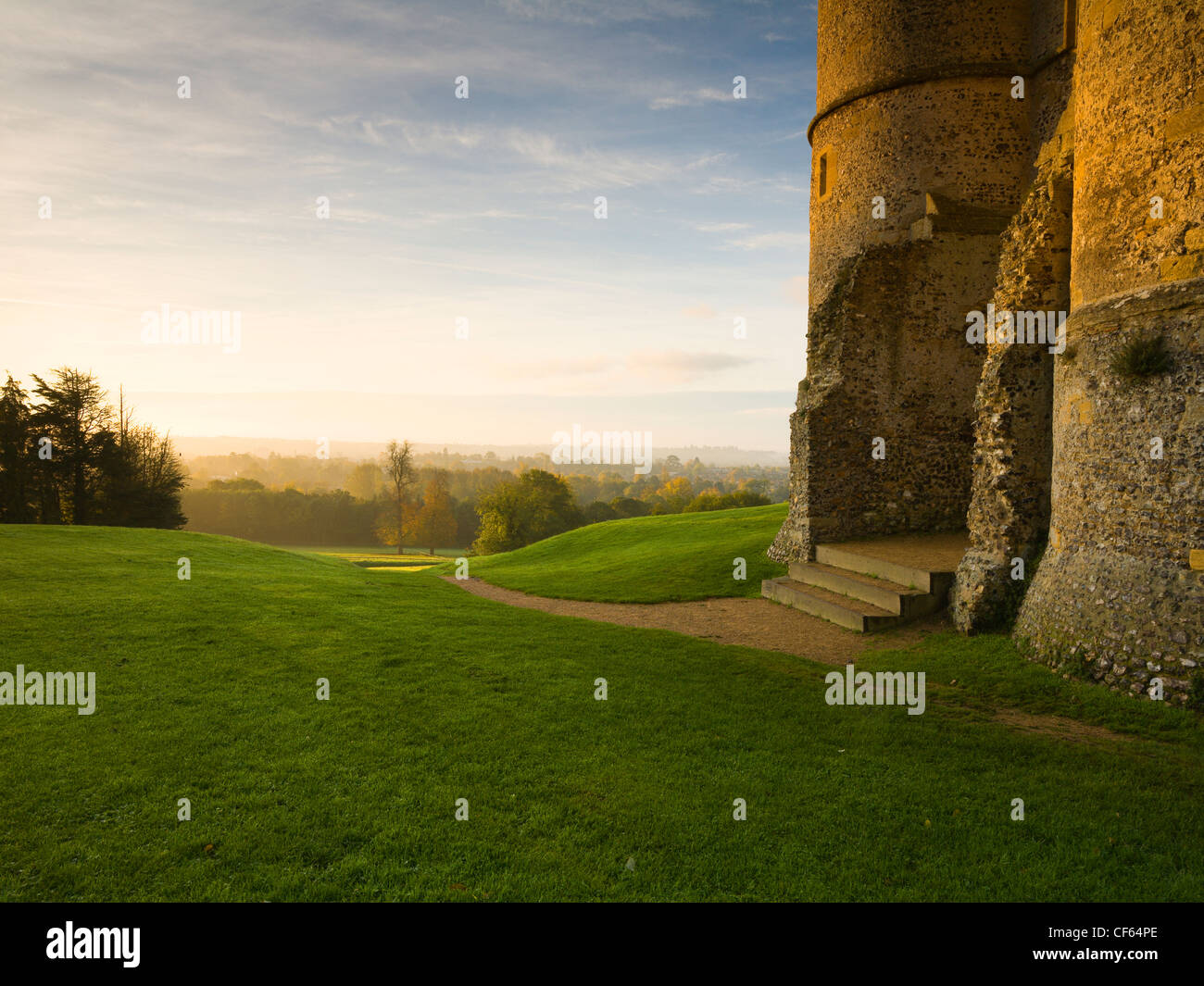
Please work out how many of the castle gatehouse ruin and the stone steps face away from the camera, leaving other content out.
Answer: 0

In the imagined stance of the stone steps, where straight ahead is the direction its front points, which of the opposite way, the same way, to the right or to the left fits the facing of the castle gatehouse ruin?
the same way

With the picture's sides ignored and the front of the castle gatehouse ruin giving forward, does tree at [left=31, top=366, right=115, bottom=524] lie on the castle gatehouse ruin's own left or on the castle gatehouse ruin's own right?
on the castle gatehouse ruin's own right

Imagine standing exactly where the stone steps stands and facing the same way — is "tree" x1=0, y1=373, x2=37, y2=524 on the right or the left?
on its right
